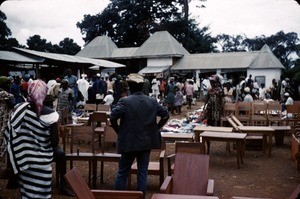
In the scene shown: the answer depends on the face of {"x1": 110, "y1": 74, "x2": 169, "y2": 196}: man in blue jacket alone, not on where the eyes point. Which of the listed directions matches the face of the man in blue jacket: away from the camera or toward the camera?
away from the camera

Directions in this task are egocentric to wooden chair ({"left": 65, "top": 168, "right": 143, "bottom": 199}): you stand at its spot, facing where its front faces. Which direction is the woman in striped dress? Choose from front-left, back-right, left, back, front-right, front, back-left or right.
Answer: back-left

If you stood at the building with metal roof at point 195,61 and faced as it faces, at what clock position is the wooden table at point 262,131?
The wooden table is roughly at 12 o'clock from the building with metal roof.

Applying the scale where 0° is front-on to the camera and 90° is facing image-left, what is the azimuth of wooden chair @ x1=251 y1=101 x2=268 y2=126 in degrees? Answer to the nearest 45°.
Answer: approximately 0°

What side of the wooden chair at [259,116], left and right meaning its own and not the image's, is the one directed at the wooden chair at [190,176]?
front

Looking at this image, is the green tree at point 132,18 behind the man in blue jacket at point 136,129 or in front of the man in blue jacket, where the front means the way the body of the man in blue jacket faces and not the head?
in front
